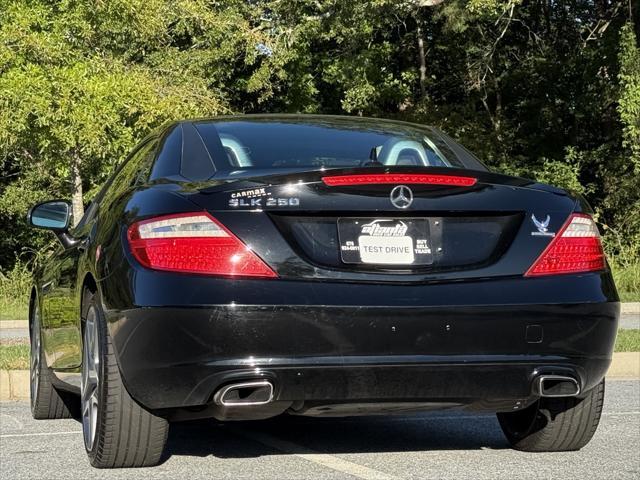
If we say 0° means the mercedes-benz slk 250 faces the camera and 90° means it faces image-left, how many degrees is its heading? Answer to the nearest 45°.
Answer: approximately 135°
